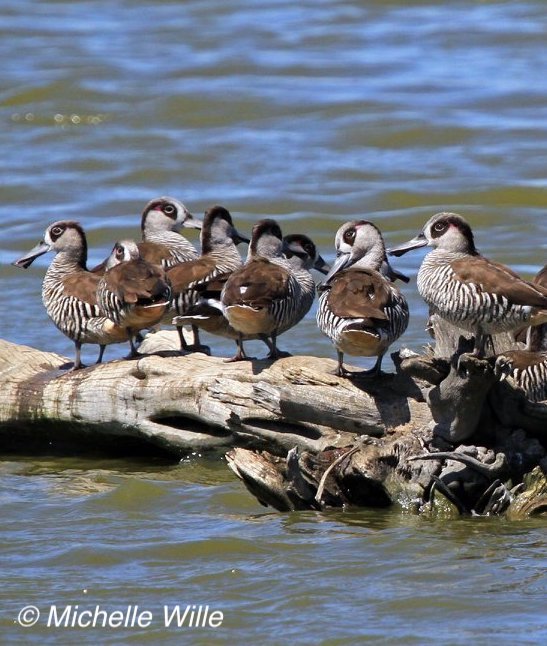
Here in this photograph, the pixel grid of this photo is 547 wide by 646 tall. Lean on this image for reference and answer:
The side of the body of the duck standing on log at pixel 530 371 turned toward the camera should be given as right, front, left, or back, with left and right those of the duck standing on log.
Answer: right

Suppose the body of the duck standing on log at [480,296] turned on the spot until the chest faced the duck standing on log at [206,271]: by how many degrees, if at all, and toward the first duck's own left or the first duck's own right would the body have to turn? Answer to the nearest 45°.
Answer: approximately 45° to the first duck's own right

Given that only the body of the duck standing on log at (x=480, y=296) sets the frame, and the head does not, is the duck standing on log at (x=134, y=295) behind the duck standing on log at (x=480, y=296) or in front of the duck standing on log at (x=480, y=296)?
in front

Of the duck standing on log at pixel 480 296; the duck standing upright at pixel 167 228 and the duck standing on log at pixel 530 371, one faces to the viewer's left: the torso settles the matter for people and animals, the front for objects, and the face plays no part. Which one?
the duck standing on log at pixel 480 296

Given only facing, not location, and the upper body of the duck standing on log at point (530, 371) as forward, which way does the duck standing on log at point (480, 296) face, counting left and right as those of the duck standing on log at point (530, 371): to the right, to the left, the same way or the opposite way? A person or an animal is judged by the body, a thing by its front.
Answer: the opposite way

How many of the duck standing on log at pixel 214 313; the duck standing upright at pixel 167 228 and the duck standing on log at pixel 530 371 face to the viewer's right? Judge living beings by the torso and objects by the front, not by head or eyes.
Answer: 3

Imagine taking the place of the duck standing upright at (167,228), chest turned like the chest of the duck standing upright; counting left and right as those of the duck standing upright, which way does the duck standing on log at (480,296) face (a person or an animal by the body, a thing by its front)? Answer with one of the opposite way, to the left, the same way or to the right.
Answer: the opposite way

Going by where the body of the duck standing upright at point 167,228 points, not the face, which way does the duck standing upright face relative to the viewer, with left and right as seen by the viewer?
facing to the right of the viewer

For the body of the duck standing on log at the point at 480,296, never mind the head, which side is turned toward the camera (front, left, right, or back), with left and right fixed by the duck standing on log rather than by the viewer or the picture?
left

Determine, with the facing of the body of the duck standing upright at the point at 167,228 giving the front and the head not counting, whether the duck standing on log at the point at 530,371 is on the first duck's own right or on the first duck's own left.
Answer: on the first duck's own right

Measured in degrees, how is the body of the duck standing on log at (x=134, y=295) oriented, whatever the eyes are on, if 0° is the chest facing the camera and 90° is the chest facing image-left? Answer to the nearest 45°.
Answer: approximately 135°

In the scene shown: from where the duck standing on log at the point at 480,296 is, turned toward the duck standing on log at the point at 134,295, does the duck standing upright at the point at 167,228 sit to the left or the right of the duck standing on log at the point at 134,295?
right

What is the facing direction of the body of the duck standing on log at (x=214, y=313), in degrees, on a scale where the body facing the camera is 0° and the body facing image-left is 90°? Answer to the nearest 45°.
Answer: approximately 270°
